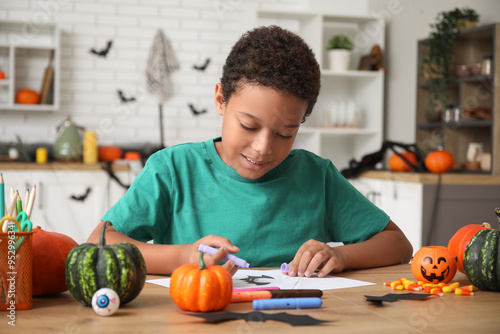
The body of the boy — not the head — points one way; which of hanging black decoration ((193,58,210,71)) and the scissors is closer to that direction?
the scissors

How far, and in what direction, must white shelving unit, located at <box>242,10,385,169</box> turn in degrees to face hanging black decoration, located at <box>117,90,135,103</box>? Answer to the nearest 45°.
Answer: approximately 90° to its right

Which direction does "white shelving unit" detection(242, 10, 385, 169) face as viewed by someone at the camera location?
facing the viewer

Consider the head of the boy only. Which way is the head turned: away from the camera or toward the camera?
toward the camera

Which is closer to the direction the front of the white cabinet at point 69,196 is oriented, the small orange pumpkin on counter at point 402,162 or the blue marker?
the blue marker

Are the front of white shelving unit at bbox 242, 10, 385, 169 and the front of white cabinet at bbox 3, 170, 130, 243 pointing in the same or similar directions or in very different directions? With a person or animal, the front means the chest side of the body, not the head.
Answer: same or similar directions

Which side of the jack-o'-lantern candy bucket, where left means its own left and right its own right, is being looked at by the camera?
front

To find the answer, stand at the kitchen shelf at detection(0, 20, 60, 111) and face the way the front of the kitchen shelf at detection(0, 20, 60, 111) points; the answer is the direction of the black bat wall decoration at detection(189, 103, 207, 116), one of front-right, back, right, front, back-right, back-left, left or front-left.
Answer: left

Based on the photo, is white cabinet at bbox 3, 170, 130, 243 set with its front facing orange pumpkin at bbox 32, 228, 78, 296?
yes

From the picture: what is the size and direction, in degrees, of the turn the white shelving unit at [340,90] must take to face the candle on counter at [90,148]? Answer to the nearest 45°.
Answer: approximately 45° to its right

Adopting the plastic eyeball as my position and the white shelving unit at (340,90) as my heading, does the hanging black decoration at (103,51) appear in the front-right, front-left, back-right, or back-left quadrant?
front-left

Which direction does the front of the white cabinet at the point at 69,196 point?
toward the camera

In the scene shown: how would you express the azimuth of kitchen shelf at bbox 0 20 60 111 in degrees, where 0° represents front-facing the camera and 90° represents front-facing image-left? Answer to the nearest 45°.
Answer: approximately 0°

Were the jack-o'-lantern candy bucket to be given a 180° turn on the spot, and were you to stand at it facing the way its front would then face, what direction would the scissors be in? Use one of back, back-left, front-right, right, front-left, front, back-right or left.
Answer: back-left

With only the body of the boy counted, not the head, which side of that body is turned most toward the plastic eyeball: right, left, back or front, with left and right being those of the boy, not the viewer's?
front
